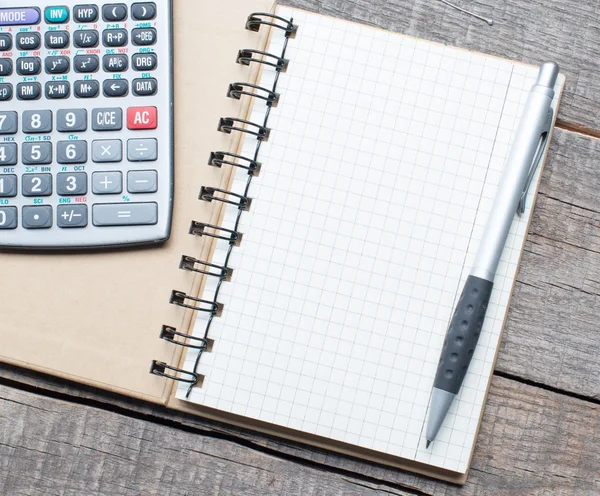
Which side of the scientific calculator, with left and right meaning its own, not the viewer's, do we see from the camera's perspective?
front
